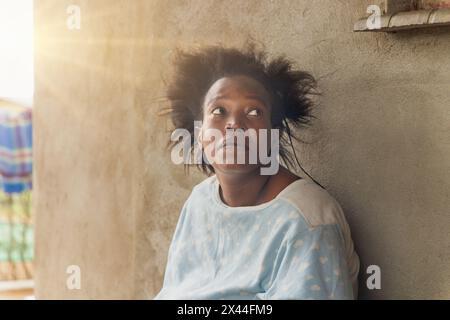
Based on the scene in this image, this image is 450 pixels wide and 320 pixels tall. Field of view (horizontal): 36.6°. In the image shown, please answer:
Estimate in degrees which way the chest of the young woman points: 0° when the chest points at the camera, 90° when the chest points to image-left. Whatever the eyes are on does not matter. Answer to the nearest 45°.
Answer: approximately 45°

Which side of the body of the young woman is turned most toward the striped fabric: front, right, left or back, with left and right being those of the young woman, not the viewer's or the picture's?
right
